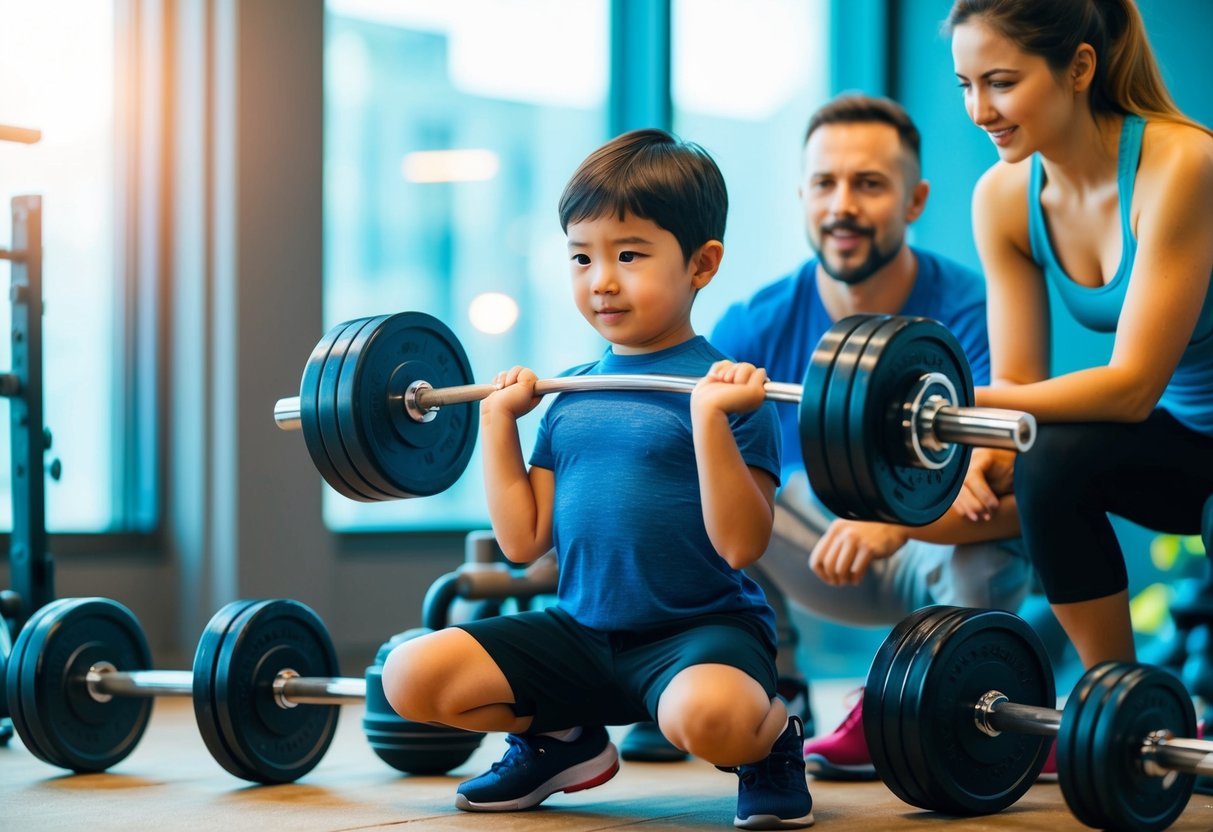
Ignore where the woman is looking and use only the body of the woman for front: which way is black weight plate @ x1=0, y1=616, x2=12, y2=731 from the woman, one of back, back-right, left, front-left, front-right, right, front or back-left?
front-right

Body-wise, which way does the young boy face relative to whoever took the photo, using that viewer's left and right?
facing the viewer and to the left of the viewer

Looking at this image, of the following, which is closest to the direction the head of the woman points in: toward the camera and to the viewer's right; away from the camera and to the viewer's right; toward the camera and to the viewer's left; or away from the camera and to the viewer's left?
toward the camera and to the viewer's left

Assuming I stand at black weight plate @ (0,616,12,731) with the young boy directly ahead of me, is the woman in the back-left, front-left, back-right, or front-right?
front-left

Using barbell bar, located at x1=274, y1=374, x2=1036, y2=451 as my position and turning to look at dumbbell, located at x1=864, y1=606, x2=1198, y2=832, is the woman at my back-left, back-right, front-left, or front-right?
front-left

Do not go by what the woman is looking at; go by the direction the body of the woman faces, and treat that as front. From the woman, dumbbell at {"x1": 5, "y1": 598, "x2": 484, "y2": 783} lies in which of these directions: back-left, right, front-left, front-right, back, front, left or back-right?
front-right

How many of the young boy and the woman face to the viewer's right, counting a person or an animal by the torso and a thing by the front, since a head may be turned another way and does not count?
0
